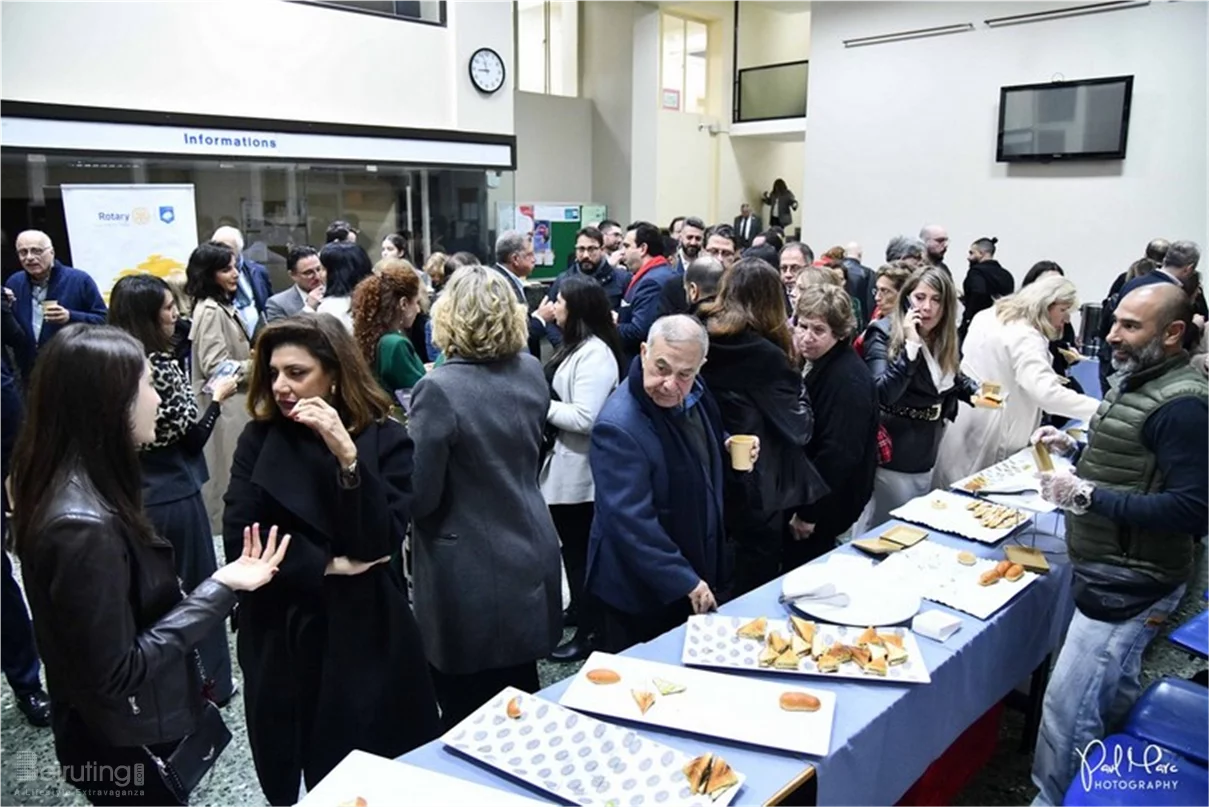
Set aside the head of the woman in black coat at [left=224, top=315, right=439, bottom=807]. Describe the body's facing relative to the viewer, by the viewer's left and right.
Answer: facing the viewer and to the left of the viewer

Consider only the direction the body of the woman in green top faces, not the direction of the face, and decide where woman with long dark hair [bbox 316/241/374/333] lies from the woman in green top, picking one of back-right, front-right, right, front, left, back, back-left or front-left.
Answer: front-left

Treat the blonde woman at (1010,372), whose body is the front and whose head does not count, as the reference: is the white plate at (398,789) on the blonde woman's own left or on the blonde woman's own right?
on the blonde woman's own right

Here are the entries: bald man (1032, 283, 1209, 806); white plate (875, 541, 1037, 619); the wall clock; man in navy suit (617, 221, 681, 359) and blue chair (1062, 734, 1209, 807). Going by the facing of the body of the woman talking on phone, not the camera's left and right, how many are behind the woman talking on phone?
2

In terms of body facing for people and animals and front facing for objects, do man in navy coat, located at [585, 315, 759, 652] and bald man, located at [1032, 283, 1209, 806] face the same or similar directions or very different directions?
very different directions

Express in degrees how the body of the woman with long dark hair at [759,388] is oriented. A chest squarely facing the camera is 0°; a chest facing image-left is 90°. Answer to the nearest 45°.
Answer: approximately 135°

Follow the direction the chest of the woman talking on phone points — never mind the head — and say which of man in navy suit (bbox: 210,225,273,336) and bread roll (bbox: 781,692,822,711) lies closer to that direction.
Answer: the bread roll

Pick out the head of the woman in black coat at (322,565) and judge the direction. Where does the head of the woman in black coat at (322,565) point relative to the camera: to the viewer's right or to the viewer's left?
to the viewer's left

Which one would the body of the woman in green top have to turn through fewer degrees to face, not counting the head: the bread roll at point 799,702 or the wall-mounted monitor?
the wall-mounted monitor

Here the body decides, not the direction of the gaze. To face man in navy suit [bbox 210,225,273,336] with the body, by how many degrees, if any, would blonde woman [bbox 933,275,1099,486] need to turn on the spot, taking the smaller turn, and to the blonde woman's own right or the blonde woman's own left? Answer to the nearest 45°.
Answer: approximately 180°

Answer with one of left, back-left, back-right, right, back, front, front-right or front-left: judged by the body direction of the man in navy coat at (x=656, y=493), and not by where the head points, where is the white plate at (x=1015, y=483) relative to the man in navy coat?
left

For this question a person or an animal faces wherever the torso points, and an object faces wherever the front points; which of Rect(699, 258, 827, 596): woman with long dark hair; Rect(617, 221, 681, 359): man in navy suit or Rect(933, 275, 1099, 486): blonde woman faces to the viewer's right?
the blonde woman

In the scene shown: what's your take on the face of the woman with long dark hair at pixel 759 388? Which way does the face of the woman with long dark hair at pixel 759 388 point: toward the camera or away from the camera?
away from the camera

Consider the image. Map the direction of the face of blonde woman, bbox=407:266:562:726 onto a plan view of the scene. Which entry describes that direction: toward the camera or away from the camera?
away from the camera

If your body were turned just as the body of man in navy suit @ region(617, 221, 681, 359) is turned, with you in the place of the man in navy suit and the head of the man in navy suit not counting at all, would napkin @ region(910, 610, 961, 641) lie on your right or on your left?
on your left

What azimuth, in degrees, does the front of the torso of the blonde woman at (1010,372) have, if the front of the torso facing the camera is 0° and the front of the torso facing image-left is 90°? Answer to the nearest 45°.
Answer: approximately 270°

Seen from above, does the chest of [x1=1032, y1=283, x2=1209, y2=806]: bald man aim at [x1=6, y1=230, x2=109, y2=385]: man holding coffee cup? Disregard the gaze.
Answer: yes

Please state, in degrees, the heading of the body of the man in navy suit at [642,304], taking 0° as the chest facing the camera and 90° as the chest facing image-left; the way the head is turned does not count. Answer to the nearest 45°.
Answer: approximately 90°
